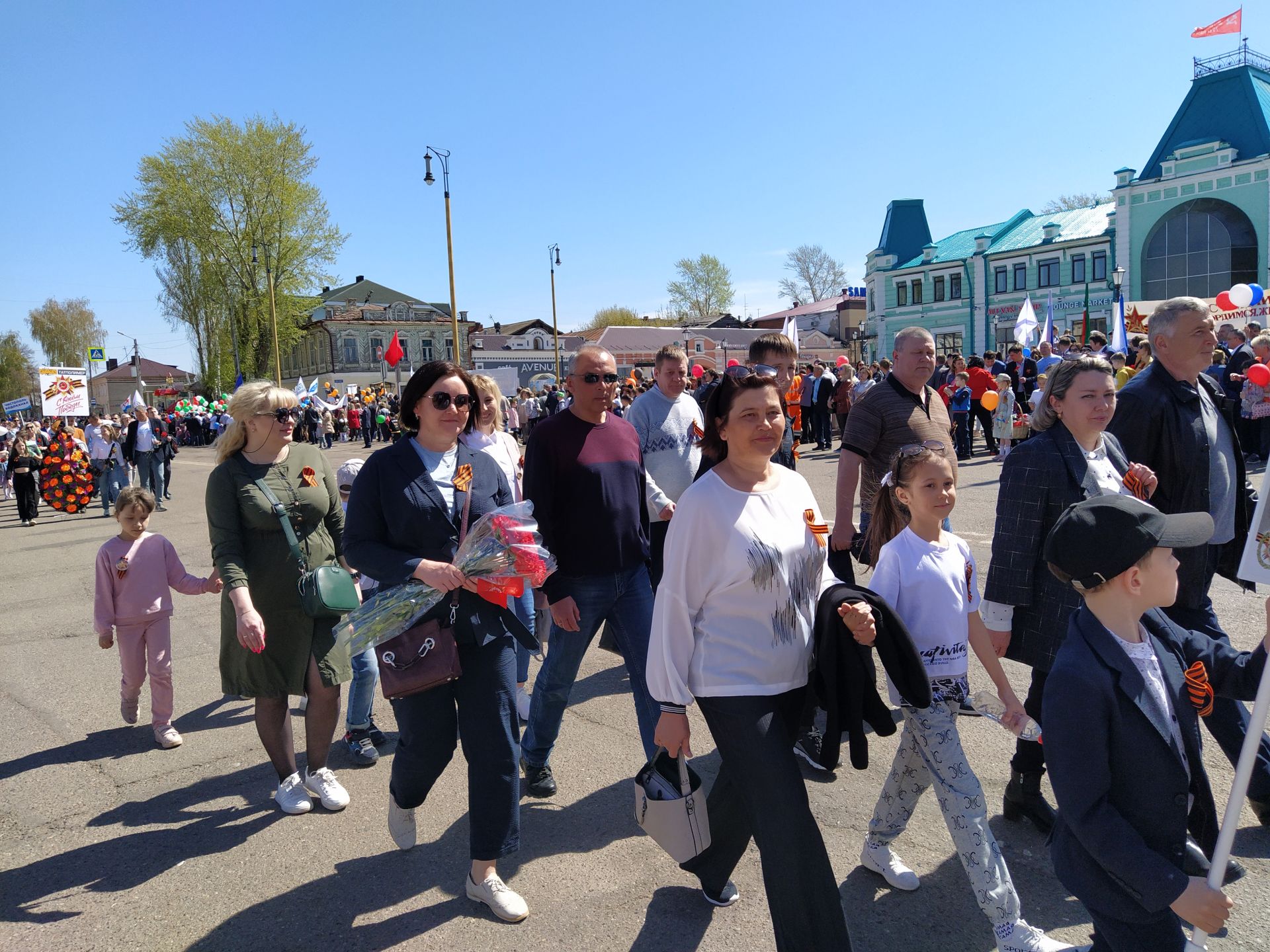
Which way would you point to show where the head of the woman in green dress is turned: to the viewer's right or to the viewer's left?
to the viewer's right

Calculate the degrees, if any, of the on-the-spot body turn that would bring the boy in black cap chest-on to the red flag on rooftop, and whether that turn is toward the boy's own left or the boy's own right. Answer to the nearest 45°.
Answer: approximately 90° to the boy's own left

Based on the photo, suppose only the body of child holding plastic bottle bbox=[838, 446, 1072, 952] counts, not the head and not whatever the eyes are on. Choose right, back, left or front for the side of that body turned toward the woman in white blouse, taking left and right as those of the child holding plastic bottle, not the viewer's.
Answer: right

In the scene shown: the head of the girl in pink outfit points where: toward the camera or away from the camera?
toward the camera

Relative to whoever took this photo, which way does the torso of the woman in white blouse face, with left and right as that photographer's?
facing the viewer and to the right of the viewer

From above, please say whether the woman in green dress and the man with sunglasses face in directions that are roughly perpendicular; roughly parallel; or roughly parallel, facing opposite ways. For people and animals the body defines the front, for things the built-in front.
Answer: roughly parallel

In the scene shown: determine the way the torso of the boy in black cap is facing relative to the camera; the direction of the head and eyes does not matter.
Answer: to the viewer's right
